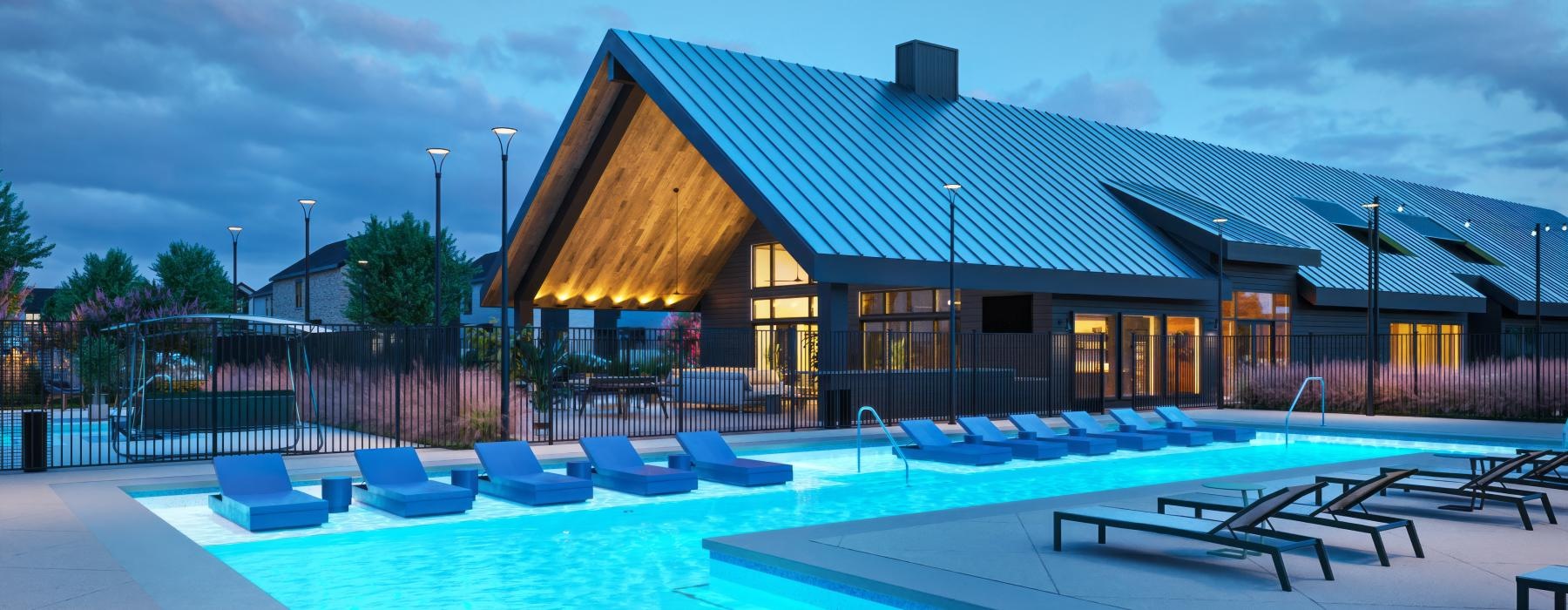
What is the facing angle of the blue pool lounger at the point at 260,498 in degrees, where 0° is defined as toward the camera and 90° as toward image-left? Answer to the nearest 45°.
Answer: approximately 315°

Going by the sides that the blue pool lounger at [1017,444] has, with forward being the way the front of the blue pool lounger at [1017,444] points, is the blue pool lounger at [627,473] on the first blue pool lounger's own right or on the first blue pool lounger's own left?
on the first blue pool lounger's own right

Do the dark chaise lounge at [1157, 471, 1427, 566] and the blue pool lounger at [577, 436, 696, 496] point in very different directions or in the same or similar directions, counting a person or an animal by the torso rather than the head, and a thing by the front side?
very different directions

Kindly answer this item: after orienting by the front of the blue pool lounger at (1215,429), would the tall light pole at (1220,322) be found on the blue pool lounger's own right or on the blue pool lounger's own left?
on the blue pool lounger's own left

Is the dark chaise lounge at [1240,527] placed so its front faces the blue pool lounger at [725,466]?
yes

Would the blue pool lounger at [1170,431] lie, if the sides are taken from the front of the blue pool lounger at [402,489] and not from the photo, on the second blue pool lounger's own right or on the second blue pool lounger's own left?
on the second blue pool lounger's own left
